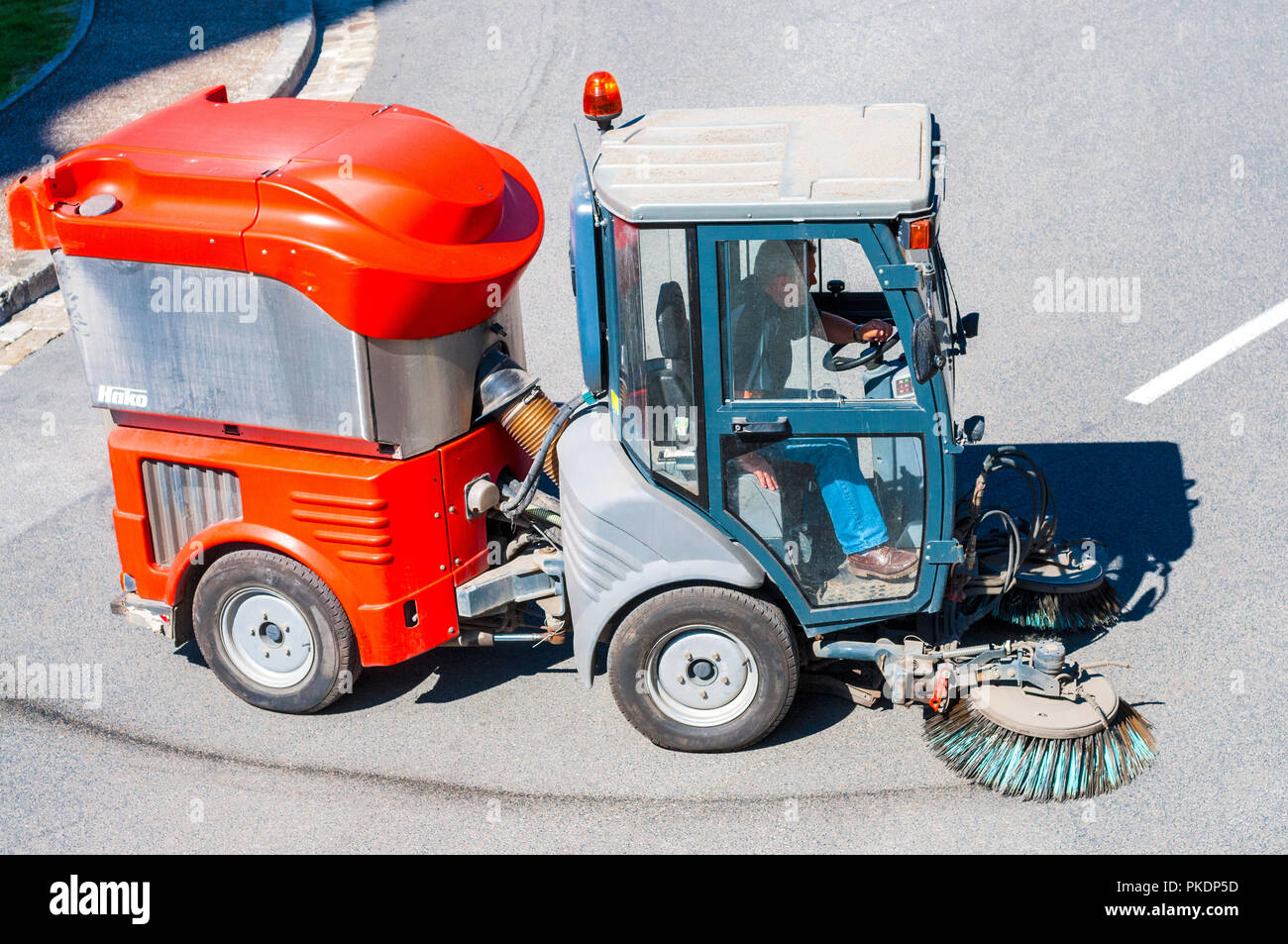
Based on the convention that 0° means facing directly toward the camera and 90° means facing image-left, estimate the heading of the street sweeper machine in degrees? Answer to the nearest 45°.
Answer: approximately 270°

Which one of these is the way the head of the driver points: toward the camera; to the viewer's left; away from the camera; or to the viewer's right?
to the viewer's right

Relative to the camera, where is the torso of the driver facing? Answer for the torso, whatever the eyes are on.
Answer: to the viewer's right
